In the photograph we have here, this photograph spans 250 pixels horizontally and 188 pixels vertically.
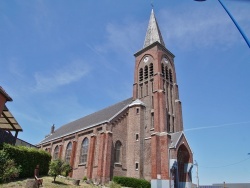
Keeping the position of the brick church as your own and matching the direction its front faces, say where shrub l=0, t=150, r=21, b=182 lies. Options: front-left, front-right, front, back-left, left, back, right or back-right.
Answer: right

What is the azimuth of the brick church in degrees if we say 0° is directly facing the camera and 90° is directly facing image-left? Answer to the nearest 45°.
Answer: approximately 315°

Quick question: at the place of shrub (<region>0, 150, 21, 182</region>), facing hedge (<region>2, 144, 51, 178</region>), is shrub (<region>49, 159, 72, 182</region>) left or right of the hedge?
right

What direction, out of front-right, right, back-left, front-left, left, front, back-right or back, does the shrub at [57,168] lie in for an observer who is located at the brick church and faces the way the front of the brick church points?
right

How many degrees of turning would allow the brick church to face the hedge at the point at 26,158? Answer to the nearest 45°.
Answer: approximately 90° to its right
